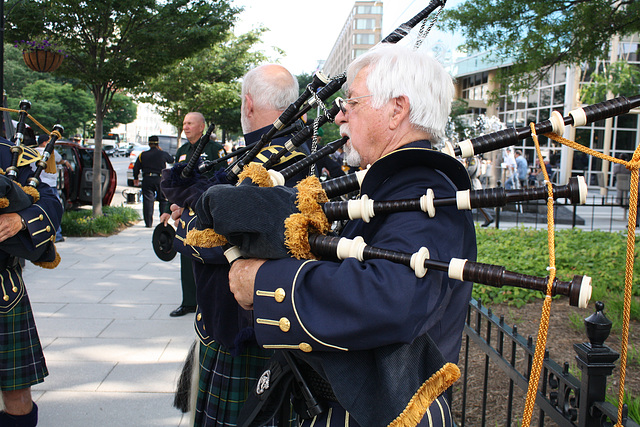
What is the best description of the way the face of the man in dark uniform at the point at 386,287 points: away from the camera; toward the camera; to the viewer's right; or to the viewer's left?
to the viewer's left

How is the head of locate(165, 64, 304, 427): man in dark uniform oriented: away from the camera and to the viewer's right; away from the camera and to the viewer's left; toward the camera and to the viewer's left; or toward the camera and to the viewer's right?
away from the camera and to the viewer's left

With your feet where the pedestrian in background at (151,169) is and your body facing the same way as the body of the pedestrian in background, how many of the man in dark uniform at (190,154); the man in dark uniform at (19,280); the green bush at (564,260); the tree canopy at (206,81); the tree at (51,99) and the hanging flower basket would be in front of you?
2

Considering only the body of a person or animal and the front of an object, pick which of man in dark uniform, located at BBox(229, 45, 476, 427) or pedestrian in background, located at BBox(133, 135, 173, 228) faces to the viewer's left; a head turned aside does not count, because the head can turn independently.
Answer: the man in dark uniform

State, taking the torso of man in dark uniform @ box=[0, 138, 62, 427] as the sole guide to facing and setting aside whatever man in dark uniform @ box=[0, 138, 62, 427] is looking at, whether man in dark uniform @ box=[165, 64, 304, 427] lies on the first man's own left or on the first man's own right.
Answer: on the first man's own left

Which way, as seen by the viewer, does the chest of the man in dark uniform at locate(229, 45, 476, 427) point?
to the viewer's left

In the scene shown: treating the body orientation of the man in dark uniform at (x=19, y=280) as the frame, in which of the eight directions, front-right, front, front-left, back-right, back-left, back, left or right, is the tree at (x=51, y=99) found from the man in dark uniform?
back-right

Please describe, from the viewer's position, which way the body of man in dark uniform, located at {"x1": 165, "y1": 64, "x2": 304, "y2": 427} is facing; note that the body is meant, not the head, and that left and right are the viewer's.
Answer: facing away from the viewer and to the left of the viewer

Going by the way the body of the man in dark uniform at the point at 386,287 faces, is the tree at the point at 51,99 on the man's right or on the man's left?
on the man's right

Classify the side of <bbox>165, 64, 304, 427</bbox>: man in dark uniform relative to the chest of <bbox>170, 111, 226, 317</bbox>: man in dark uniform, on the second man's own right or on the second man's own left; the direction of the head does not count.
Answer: on the second man's own left

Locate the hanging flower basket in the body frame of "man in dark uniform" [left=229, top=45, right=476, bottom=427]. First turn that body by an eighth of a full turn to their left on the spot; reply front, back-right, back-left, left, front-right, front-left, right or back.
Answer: right
